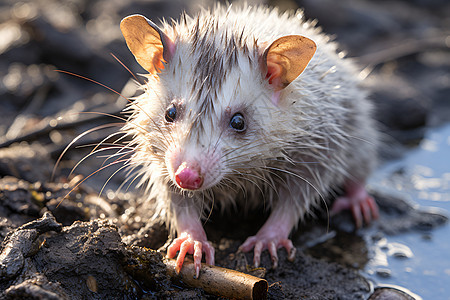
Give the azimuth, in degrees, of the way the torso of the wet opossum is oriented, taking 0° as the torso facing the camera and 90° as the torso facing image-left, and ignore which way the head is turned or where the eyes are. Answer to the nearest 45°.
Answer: approximately 45°
